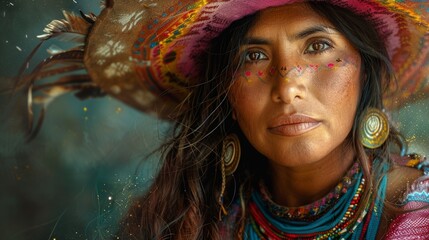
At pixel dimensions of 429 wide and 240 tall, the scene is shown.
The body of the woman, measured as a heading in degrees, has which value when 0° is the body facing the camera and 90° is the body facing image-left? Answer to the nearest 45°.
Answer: approximately 0°
